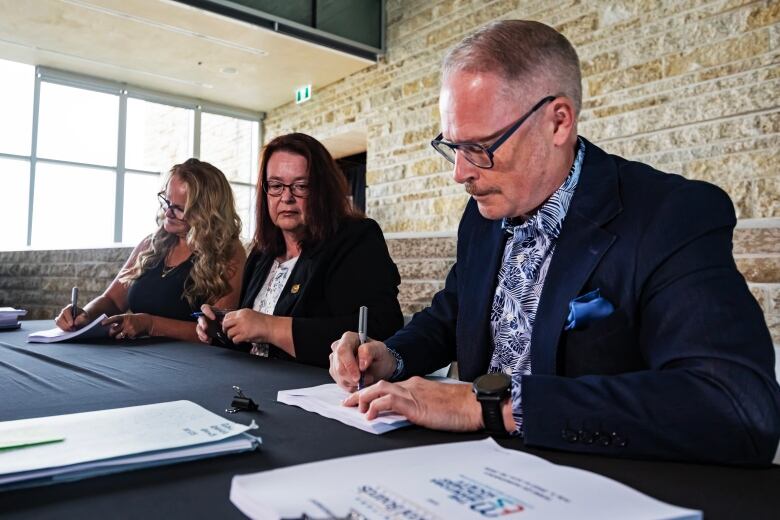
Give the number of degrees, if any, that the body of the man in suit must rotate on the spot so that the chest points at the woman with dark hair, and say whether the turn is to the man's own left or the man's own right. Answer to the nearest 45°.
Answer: approximately 90° to the man's own right

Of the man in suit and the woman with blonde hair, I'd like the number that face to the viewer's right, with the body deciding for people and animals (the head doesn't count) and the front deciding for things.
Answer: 0

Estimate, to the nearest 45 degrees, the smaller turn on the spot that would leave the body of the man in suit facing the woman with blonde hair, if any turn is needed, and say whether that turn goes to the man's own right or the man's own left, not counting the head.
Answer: approximately 90° to the man's own right

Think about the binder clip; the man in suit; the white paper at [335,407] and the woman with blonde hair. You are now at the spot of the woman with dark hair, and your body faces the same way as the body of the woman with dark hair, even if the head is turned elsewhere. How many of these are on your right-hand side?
1

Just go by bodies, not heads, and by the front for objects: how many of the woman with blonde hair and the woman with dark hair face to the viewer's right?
0

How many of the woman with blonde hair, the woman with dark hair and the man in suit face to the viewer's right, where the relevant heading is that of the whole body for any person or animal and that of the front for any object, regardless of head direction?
0

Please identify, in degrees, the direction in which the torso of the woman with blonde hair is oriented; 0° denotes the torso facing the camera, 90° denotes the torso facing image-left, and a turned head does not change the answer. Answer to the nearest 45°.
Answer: approximately 45°

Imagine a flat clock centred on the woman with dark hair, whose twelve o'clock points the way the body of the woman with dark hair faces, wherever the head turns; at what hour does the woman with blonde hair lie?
The woman with blonde hair is roughly at 3 o'clock from the woman with dark hair.

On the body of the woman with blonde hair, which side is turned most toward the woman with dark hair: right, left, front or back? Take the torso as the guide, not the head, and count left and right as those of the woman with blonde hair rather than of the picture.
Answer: left

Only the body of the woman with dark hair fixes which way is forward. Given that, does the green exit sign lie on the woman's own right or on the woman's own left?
on the woman's own right

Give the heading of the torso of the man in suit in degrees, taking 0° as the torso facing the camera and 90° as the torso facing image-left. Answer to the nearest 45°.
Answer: approximately 45°

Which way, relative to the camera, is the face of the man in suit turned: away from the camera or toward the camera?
toward the camera

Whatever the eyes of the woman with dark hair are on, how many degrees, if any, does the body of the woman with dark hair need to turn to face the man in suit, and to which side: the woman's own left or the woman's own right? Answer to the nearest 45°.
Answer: approximately 90° to the woman's own left

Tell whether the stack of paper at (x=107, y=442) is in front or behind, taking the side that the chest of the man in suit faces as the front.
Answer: in front

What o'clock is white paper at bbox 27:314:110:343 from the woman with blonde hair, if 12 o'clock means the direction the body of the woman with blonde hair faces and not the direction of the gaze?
The white paper is roughly at 12 o'clock from the woman with blonde hair.
